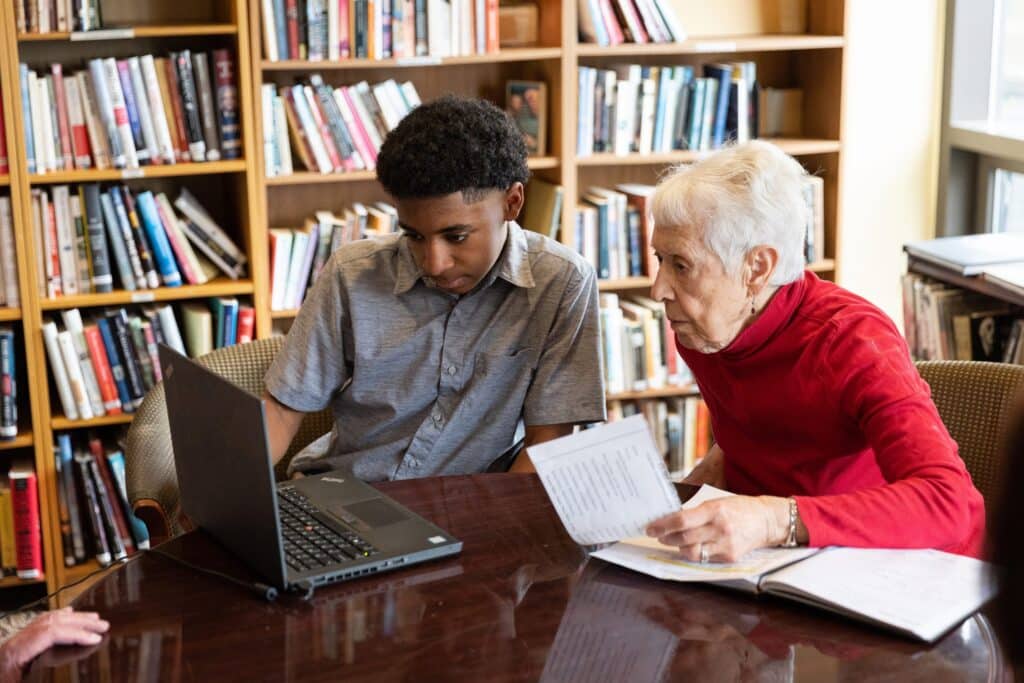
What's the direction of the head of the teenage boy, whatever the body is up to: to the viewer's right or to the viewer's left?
to the viewer's left

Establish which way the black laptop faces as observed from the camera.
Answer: facing away from the viewer and to the right of the viewer

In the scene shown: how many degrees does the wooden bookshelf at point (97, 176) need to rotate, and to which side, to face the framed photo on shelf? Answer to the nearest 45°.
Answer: approximately 90° to its left

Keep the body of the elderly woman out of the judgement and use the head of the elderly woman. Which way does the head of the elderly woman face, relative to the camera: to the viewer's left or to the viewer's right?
to the viewer's left

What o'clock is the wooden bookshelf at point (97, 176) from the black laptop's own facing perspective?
The wooden bookshelf is roughly at 10 o'clock from the black laptop.

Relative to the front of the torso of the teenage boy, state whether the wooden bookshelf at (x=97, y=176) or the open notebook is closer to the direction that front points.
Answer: the open notebook

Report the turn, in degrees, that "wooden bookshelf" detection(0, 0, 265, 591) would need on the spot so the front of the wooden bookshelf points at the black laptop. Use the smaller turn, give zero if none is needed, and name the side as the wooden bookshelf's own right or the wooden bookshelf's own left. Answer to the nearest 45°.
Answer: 0° — it already faces it

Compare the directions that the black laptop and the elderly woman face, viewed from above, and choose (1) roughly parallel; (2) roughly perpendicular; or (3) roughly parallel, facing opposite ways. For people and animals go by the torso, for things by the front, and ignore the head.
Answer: roughly parallel, facing opposite ways

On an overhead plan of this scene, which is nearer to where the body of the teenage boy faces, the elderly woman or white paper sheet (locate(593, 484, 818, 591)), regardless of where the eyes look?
the white paper sheet

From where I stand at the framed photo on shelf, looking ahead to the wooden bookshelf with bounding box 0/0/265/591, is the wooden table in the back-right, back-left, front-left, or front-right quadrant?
front-left

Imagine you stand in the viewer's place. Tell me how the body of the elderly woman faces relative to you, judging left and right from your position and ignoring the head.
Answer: facing the viewer and to the left of the viewer

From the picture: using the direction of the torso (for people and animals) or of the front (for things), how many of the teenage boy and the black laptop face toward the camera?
1

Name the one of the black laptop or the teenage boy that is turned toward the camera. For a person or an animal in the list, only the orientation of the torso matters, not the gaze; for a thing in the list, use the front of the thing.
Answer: the teenage boy

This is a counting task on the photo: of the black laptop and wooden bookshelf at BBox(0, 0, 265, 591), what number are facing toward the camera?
1

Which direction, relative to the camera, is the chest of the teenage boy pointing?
toward the camera

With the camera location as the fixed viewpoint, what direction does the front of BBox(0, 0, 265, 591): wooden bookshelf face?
facing the viewer

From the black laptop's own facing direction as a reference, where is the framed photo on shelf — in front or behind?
in front

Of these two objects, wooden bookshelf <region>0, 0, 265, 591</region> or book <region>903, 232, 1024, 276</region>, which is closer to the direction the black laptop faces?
the book

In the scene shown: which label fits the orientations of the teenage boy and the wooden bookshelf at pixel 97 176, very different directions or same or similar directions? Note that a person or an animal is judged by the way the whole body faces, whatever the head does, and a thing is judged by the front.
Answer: same or similar directions

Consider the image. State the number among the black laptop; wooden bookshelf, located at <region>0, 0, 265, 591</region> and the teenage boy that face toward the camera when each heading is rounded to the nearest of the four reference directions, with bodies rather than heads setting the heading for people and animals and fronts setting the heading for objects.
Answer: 2
